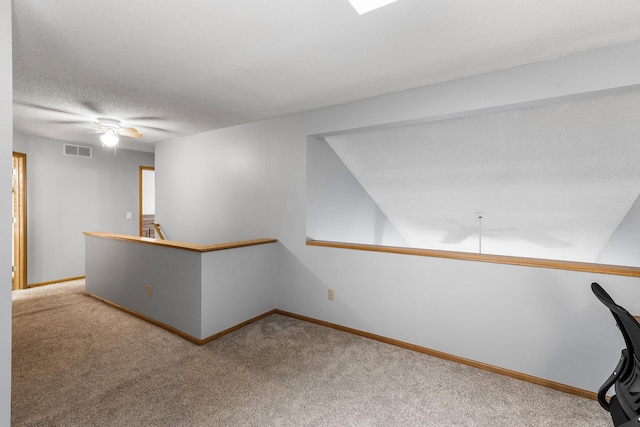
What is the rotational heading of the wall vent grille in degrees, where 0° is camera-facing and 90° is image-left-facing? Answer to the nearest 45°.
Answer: approximately 0°

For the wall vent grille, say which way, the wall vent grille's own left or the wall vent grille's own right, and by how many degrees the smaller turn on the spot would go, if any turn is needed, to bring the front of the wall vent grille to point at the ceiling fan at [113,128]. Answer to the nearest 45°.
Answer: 0° — it already faces it
